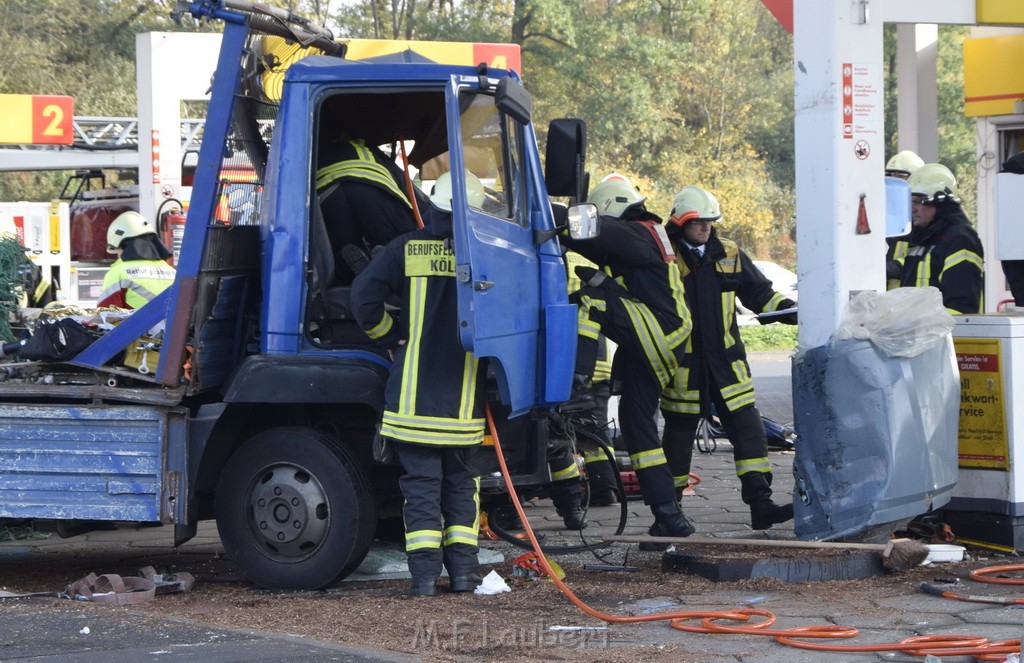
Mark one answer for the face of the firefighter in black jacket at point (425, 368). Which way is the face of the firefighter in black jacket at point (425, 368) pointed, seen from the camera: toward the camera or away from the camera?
away from the camera

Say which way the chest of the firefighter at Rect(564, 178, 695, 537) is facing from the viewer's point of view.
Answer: to the viewer's left

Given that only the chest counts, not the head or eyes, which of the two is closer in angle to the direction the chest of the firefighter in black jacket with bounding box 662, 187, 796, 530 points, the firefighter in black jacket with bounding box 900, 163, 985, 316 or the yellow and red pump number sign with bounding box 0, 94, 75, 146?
the firefighter in black jacket

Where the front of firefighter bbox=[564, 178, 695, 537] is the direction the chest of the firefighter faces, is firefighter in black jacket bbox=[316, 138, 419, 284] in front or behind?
in front

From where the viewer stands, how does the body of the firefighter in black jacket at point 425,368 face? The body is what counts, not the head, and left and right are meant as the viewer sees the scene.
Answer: facing away from the viewer

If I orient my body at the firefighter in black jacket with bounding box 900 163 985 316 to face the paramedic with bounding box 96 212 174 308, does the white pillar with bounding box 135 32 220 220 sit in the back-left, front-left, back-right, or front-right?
front-right

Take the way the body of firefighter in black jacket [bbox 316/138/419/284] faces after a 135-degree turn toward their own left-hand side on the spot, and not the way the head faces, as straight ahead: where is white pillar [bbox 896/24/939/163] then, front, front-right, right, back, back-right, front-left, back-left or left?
back

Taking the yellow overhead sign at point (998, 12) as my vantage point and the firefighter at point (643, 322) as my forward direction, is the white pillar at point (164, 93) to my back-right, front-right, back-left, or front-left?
front-right

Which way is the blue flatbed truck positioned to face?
to the viewer's right

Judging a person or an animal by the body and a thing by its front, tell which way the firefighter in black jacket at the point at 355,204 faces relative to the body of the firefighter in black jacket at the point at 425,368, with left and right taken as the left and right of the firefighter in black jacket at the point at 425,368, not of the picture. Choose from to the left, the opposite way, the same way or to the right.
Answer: the same way

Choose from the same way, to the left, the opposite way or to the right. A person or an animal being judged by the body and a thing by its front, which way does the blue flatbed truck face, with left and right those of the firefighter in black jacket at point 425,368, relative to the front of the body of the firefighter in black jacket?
to the right

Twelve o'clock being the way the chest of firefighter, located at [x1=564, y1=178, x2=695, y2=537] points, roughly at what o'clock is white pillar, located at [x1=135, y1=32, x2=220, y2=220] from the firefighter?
The white pillar is roughly at 2 o'clock from the firefighter.

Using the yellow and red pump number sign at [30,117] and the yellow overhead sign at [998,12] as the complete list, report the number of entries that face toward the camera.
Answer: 2

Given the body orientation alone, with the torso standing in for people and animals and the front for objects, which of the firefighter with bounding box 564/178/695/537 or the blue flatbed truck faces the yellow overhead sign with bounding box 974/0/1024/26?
the blue flatbed truck

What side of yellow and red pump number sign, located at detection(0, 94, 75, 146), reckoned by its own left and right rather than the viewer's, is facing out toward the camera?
front

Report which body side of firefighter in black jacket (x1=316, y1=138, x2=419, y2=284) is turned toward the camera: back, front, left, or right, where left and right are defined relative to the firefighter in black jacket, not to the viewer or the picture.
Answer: back
